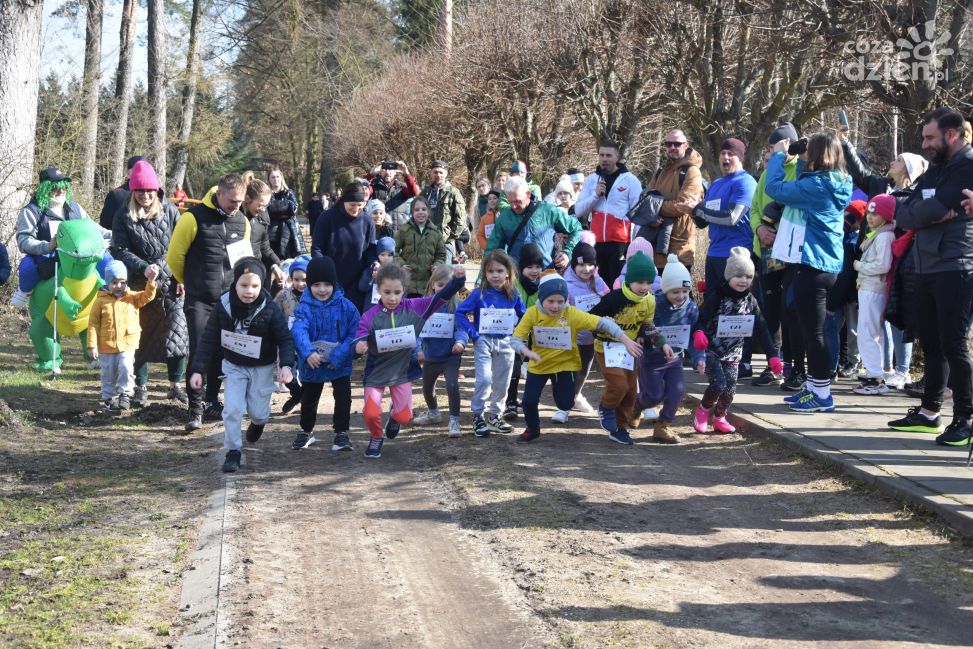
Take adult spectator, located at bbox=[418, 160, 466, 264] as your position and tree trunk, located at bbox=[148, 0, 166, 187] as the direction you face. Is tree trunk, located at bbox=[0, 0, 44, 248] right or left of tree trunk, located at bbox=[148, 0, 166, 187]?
left

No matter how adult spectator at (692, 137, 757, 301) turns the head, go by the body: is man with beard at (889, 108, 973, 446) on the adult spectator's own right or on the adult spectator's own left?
on the adult spectator's own left

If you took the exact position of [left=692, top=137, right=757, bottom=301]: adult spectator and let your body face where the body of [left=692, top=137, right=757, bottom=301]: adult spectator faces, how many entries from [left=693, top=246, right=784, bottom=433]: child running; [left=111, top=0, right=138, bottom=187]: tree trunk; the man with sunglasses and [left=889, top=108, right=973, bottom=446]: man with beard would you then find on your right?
2

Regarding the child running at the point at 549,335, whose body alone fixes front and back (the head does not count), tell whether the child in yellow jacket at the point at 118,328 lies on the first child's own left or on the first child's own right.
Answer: on the first child's own right

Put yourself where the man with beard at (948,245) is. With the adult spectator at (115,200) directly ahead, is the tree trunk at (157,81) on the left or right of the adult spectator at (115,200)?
right

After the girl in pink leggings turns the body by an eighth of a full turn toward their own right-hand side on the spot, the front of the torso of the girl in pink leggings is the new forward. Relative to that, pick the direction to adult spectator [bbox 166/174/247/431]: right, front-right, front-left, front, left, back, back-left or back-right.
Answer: right

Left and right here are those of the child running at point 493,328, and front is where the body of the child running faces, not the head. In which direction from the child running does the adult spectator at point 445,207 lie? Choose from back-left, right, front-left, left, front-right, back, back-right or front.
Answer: back

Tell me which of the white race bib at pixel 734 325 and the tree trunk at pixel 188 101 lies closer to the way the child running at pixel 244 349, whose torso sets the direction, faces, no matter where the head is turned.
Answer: the white race bib

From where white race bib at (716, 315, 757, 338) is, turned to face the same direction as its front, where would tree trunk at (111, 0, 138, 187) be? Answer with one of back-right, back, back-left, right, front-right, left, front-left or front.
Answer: back-right
